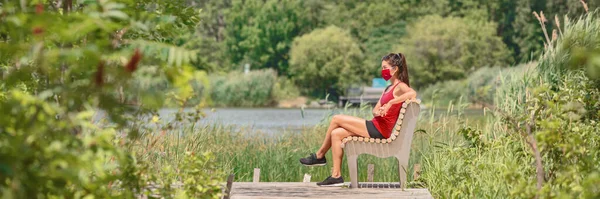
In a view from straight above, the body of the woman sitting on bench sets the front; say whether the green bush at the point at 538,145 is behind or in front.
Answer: behind

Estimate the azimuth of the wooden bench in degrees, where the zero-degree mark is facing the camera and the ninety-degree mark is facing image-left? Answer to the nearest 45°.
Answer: approximately 90°

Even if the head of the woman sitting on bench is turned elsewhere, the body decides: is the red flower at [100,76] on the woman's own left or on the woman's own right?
on the woman's own left

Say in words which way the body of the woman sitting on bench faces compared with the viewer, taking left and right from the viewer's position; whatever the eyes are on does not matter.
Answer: facing to the left of the viewer

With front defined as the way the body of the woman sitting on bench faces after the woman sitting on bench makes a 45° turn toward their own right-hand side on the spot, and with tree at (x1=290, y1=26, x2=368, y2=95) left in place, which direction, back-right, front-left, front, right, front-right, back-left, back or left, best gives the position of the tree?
front-right

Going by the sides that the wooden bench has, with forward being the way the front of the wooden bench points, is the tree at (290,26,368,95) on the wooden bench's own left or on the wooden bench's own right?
on the wooden bench's own right

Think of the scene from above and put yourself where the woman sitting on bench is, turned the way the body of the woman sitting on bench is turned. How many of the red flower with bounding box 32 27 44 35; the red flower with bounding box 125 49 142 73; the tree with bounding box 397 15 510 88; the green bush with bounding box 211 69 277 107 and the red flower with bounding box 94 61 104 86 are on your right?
2
